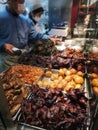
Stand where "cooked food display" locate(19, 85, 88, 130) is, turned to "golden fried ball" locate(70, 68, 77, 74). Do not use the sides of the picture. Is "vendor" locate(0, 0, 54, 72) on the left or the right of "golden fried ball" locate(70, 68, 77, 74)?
left

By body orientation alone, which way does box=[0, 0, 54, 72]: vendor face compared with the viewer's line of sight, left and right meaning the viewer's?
facing the viewer and to the right of the viewer

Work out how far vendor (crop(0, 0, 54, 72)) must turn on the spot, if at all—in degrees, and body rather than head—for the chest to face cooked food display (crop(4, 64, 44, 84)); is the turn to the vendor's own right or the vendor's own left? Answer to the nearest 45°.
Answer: approximately 45° to the vendor's own right

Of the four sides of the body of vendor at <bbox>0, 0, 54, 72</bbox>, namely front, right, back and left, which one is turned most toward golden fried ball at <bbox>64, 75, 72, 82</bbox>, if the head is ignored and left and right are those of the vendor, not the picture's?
front

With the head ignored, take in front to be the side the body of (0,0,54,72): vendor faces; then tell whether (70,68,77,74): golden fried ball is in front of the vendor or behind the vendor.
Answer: in front

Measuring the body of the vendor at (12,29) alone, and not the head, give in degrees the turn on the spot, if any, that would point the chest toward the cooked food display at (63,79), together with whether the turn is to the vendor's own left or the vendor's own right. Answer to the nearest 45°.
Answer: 0° — they already face it

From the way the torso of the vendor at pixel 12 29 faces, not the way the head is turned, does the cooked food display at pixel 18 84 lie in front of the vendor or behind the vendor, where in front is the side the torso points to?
in front

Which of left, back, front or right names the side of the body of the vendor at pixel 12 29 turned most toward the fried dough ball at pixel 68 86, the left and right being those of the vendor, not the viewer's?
front
